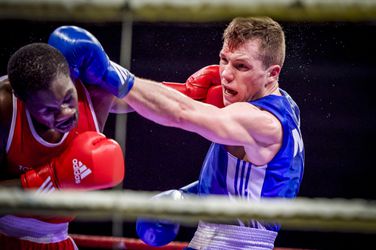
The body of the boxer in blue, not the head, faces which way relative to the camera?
to the viewer's left

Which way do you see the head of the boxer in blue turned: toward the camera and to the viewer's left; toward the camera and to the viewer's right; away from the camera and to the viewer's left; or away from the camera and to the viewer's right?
toward the camera and to the viewer's left

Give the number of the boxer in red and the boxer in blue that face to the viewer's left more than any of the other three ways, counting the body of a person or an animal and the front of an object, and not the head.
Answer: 1

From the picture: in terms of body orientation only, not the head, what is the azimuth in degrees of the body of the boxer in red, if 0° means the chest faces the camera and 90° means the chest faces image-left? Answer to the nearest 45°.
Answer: approximately 315°

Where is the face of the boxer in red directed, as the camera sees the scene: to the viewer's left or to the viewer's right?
to the viewer's right

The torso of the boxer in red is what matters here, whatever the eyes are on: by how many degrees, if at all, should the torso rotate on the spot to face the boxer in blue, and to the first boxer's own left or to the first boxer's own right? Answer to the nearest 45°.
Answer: approximately 45° to the first boxer's own left

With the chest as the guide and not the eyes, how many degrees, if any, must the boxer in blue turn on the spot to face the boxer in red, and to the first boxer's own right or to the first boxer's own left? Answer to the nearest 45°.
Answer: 0° — they already face them
